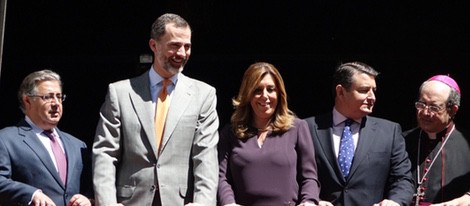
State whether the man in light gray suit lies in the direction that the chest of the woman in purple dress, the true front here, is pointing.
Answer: no

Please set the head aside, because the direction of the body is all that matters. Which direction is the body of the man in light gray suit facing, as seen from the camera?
toward the camera

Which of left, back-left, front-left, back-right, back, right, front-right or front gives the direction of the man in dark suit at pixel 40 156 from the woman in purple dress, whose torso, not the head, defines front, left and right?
right

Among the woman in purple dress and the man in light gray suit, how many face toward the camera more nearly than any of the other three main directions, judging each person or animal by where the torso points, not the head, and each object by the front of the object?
2

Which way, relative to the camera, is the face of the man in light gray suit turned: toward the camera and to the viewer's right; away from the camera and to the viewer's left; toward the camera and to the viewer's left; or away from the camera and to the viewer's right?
toward the camera and to the viewer's right

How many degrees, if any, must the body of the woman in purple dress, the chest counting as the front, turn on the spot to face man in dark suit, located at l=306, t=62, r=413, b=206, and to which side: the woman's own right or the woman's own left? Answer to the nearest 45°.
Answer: approximately 90° to the woman's own left

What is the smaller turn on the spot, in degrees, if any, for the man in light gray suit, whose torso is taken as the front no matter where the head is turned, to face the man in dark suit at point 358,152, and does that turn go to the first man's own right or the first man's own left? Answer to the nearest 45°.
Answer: approximately 90° to the first man's own left

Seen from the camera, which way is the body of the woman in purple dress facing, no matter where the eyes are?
toward the camera

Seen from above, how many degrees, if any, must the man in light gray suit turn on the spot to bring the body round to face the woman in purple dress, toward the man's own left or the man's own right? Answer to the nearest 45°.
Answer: approximately 90° to the man's own left

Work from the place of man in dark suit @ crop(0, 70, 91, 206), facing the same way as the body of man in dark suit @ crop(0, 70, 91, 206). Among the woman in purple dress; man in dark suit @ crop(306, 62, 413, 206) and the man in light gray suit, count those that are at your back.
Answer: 0

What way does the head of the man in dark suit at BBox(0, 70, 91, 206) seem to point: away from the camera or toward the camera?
toward the camera

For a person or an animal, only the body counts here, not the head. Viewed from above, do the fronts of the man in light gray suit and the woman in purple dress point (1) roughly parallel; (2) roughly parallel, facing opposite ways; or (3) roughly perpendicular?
roughly parallel

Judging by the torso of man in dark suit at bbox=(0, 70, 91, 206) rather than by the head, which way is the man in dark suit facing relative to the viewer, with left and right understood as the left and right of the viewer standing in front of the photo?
facing the viewer and to the right of the viewer
